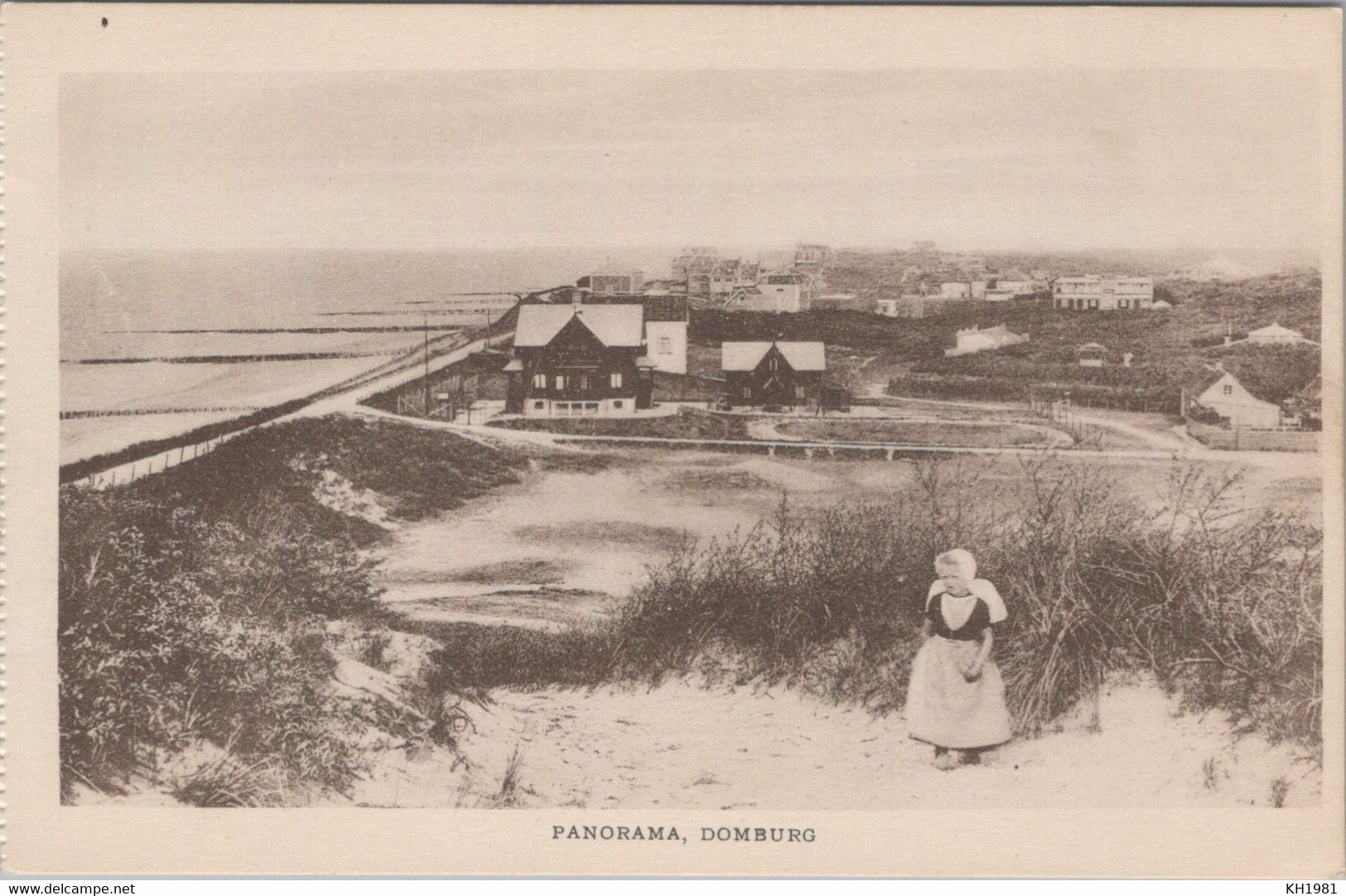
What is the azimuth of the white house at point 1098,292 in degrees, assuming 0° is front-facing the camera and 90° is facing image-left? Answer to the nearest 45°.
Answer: approximately 0°
